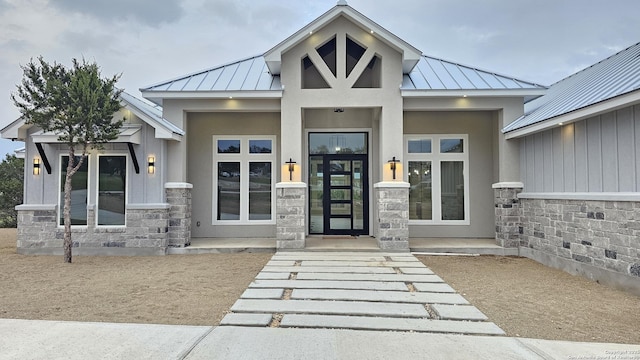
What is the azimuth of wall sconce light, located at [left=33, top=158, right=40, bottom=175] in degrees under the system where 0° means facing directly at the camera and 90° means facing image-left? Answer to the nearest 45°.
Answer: approximately 0°

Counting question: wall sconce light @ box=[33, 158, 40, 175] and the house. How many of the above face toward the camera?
2

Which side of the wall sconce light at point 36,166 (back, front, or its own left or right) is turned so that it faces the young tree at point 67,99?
front

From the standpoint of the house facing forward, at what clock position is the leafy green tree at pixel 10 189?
The leafy green tree is roughly at 4 o'clock from the house.

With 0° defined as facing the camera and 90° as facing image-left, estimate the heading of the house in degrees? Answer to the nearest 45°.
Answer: approximately 0°
